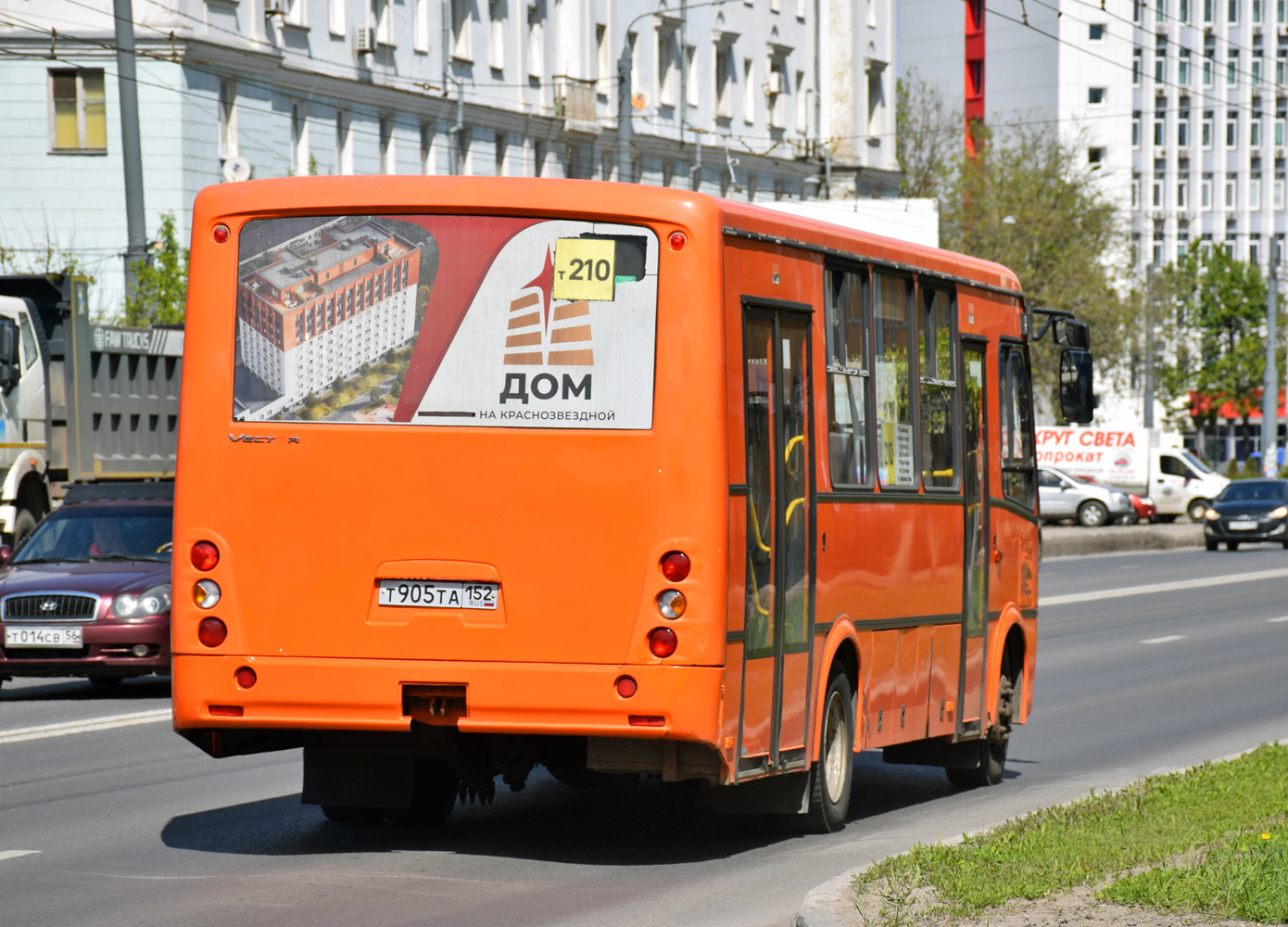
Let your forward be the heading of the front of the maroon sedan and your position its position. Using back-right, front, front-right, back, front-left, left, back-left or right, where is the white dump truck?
back-right

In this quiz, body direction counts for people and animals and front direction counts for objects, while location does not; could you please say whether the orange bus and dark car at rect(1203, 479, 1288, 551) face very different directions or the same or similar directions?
very different directions

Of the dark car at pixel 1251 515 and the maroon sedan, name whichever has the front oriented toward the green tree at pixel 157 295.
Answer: the dark car

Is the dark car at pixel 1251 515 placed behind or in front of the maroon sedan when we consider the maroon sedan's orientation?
behind

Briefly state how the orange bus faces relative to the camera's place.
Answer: facing away from the viewer and to the right of the viewer

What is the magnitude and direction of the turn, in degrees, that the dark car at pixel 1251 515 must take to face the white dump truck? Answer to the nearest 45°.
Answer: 0° — it already faces it

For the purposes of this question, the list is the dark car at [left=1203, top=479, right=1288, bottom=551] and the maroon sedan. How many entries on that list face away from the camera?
0

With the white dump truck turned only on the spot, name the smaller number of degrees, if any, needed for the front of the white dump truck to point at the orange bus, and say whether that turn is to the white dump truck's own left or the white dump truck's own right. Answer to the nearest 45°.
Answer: approximately 45° to the white dump truck's own left

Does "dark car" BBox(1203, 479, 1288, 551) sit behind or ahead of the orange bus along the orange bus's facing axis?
ahead
